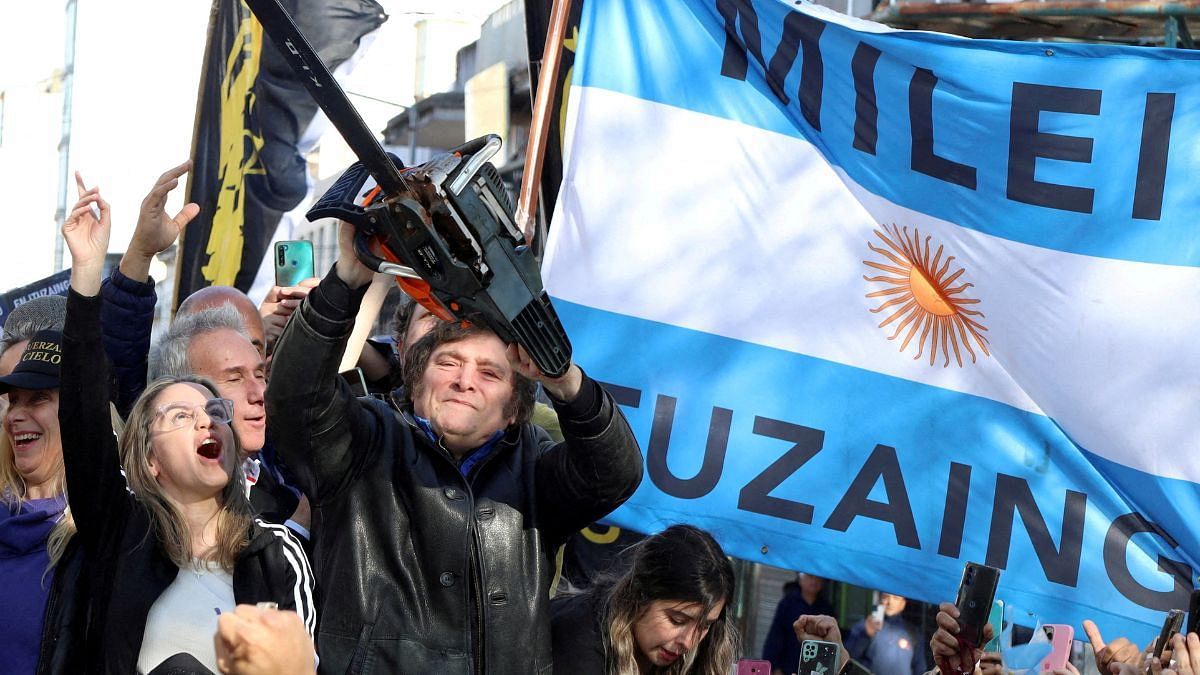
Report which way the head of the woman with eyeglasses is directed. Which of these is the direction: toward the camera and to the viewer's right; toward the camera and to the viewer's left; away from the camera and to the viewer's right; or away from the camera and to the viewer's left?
toward the camera and to the viewer's right

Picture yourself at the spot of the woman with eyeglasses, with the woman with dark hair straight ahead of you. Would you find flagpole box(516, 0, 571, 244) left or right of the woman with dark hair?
left

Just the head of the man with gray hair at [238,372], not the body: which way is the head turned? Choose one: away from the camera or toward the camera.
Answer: toward the camera

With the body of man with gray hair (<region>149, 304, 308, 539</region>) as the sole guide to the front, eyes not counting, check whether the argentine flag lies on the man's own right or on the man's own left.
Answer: on the man's own left

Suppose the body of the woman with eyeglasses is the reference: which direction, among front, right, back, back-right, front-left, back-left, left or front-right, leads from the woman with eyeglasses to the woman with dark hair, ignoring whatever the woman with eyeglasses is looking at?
front-left

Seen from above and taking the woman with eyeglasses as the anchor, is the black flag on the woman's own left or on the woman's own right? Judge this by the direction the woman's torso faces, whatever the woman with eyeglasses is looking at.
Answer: on the woman's own left

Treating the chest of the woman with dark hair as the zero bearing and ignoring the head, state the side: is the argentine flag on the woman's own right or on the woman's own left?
on the woman's own left

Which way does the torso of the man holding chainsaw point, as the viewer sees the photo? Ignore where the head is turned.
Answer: toward the camera

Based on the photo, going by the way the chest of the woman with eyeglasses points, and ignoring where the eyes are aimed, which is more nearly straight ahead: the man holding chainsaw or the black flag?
the man holding chainsaw

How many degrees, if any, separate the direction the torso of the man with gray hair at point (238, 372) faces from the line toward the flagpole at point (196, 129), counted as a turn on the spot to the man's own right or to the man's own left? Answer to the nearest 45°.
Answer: approximately 135° to the man's own left

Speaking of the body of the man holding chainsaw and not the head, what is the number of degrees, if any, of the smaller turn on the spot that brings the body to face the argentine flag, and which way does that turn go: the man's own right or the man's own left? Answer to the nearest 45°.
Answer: approximately 135° to the man's own left

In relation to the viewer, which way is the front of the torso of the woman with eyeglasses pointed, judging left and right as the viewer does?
facing the viewer and to the right of the viewer

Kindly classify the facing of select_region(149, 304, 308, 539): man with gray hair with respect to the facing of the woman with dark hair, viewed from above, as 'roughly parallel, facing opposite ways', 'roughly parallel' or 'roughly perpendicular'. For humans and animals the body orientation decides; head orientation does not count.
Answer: roughly parallel

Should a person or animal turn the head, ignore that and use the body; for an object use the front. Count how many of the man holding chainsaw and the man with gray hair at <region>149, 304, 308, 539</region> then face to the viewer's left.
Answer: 0
